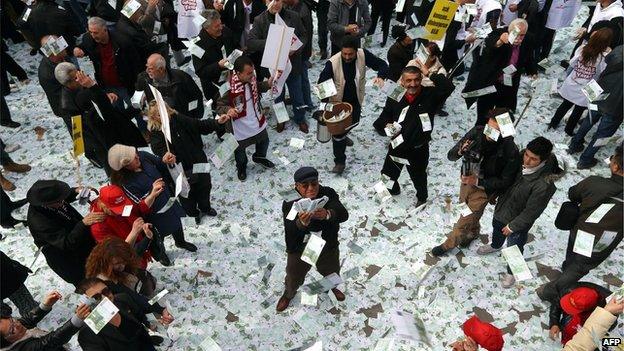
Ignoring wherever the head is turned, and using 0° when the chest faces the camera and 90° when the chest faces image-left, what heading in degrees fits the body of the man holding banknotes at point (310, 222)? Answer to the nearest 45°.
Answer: approximately 0°
